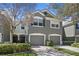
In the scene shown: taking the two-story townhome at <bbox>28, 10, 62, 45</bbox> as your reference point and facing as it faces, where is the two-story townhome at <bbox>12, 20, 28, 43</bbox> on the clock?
the two-story townhome at <bbox>12, 20, 28, 43</bbox> is roughly at 3 o'clock from the two-story townhome at <bbox>28, 10, 62, 45</bbox>.

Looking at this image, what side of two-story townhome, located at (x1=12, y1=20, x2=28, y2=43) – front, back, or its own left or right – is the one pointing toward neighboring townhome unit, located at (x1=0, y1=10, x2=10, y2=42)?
right

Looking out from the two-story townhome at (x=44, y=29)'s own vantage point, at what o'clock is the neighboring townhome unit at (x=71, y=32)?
The neighboring townhome unit is roughly at 9 o'clock from the two-story townhome.

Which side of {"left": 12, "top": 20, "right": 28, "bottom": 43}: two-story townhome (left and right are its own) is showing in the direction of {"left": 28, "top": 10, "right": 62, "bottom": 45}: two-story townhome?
left

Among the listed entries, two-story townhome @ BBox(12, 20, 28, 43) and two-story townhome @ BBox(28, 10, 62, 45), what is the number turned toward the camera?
2

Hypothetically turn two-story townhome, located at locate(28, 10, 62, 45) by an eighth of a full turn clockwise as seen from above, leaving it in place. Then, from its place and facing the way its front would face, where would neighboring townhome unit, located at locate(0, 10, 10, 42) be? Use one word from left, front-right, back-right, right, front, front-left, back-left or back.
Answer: front-right

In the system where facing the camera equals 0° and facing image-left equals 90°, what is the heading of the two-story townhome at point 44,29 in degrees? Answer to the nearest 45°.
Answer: approximately 0°

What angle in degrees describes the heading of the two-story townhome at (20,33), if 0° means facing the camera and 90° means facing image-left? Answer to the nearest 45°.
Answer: approximately 0°

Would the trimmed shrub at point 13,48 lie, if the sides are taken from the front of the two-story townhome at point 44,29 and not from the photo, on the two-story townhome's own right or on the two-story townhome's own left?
on the two-story townhome's own right
